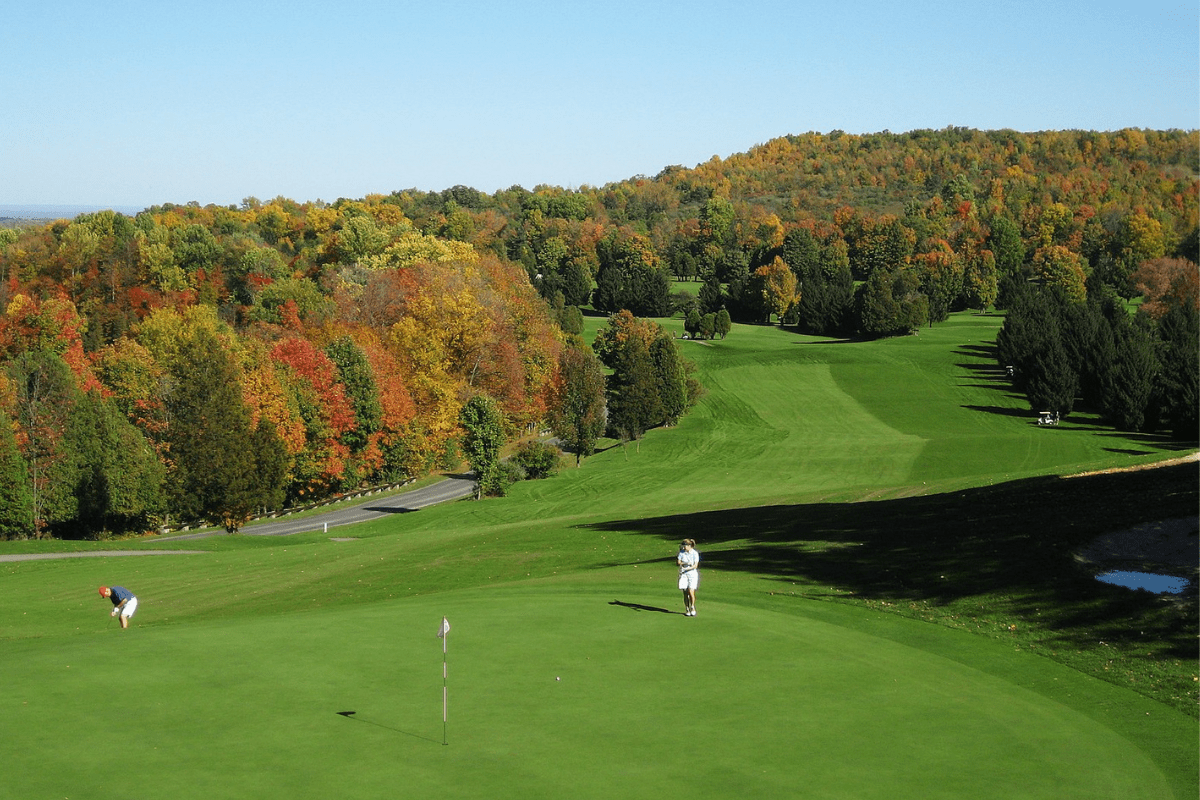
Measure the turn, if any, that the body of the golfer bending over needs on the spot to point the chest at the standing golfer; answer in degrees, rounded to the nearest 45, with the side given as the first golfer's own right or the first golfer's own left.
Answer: approximately 135° to the first golfer's own left

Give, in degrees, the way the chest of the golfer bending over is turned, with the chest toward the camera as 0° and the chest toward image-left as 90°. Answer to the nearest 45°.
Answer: approximately 90°
